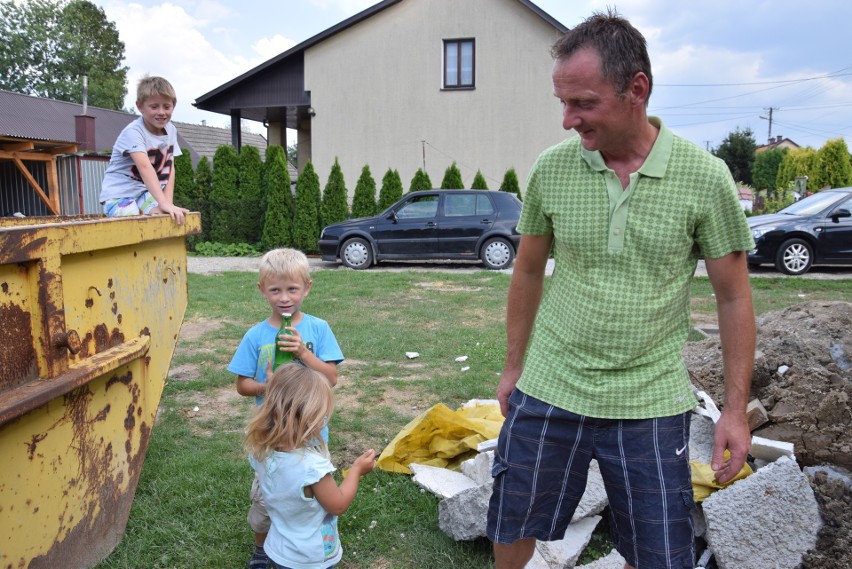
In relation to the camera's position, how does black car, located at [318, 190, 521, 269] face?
facing to the left of the viewer

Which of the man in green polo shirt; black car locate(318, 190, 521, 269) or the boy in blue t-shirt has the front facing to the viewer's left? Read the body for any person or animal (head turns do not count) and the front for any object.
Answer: the black car

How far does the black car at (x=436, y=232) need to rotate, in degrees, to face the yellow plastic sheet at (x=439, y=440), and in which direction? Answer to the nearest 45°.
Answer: approximately 90° to its left

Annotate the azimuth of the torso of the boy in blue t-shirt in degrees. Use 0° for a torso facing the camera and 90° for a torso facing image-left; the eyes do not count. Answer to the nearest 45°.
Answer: approximately 0°

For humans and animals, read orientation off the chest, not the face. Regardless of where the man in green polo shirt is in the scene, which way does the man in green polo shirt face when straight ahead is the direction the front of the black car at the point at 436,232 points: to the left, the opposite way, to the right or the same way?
to the left

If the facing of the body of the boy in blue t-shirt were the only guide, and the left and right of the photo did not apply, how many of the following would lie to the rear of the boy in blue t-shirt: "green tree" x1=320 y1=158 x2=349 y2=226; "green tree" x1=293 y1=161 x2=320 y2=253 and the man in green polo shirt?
2

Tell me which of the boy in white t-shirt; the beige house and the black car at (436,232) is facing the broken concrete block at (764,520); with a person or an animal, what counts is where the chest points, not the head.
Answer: the boy in white t-shirt

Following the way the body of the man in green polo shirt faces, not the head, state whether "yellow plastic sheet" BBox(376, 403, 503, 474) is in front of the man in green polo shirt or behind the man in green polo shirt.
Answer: behind
